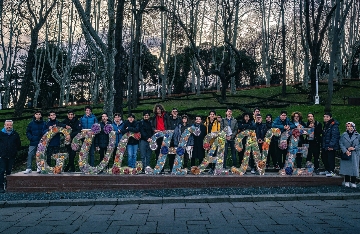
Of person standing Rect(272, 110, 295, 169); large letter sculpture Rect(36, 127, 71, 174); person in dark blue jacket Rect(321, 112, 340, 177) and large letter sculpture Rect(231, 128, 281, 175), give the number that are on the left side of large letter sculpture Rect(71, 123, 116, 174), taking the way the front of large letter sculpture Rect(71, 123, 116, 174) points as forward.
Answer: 3

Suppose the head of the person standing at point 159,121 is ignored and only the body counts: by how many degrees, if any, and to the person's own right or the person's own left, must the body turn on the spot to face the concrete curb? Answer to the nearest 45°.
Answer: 0° — they already face it

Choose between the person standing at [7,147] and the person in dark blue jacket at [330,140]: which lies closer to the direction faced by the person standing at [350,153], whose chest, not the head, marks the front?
the person standing

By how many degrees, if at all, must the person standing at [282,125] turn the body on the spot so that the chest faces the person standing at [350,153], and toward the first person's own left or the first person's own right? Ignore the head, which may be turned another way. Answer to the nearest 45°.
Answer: approximately 90° to the first person's own left

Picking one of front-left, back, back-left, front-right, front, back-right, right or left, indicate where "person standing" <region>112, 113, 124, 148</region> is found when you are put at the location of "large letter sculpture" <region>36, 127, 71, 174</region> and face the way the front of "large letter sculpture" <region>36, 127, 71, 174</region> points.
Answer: left

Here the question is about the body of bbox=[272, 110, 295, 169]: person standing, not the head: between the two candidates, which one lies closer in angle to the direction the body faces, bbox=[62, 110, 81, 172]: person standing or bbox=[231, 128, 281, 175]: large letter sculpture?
the large letter sculpture

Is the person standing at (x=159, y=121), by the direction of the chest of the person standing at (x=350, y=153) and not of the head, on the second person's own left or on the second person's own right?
on the second person's own right

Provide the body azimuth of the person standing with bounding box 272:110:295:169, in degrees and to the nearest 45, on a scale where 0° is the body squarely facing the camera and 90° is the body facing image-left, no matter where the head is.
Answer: approximately 0°

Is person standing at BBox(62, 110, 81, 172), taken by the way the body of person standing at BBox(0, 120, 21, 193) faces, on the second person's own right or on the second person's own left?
on the second person's own left

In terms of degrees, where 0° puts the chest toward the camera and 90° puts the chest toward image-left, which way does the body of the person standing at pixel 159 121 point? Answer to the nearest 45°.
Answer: approximately 0°
